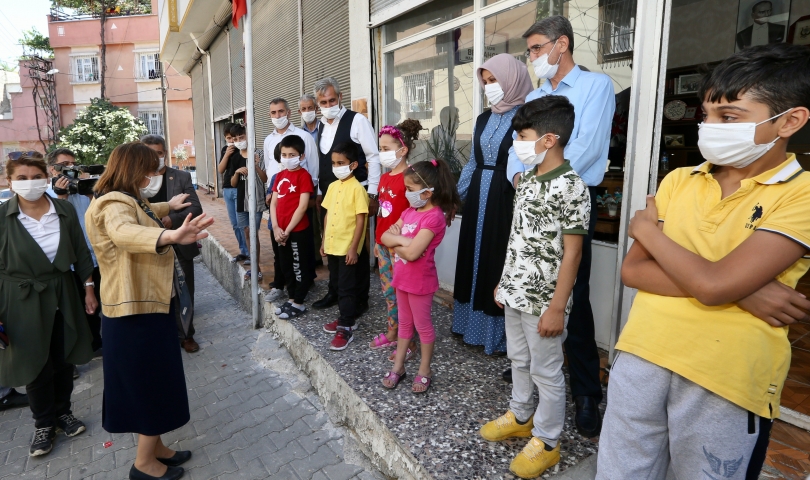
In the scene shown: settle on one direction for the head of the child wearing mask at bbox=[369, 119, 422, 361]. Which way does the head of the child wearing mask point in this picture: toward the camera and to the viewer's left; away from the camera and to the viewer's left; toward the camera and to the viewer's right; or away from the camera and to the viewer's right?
toward the camera and to the viewer's left

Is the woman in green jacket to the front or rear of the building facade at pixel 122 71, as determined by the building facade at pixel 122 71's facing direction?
to the front

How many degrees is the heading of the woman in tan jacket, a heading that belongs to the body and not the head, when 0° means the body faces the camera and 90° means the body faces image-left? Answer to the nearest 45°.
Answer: approximately 270°

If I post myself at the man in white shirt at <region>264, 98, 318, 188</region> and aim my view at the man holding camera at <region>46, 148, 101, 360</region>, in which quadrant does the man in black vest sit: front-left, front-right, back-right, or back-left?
back-left

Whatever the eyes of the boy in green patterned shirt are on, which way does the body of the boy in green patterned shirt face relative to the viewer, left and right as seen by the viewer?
facing the viewer and to the left of the viewer

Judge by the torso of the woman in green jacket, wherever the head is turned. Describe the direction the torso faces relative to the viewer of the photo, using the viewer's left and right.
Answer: facing the viewer

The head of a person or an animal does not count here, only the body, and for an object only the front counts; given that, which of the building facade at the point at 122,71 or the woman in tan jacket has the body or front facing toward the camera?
the building facade

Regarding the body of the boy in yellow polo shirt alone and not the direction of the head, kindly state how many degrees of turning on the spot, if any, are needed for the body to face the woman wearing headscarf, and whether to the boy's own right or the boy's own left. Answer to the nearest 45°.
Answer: approximately 90° to the boy's own right

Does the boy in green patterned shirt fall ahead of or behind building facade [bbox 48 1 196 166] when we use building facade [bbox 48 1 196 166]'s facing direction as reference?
ahead

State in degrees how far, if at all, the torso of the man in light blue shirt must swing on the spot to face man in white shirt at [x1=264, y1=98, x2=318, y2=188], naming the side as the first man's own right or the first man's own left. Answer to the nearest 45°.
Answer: approximately 90° to the first man's own right

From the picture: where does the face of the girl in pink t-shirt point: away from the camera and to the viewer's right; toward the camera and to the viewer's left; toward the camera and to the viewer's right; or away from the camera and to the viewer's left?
toward the camera and to the viewer's left

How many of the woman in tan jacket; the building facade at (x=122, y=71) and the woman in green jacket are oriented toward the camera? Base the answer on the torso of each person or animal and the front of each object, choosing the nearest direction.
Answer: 2

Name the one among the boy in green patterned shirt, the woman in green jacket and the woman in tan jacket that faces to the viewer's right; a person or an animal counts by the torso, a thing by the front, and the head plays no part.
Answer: the woman in tan jacket

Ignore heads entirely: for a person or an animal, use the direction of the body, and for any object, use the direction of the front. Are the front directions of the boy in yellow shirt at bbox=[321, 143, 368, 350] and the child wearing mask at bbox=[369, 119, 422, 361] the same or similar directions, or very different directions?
same or similar directions

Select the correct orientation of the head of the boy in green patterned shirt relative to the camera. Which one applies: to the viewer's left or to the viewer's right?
to the viewer's left

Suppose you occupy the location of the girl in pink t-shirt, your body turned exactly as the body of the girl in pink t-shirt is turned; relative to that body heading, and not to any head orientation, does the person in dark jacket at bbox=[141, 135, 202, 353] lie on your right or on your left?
on your right

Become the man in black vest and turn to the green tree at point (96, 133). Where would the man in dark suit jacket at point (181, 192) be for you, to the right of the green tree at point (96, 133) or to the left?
left
